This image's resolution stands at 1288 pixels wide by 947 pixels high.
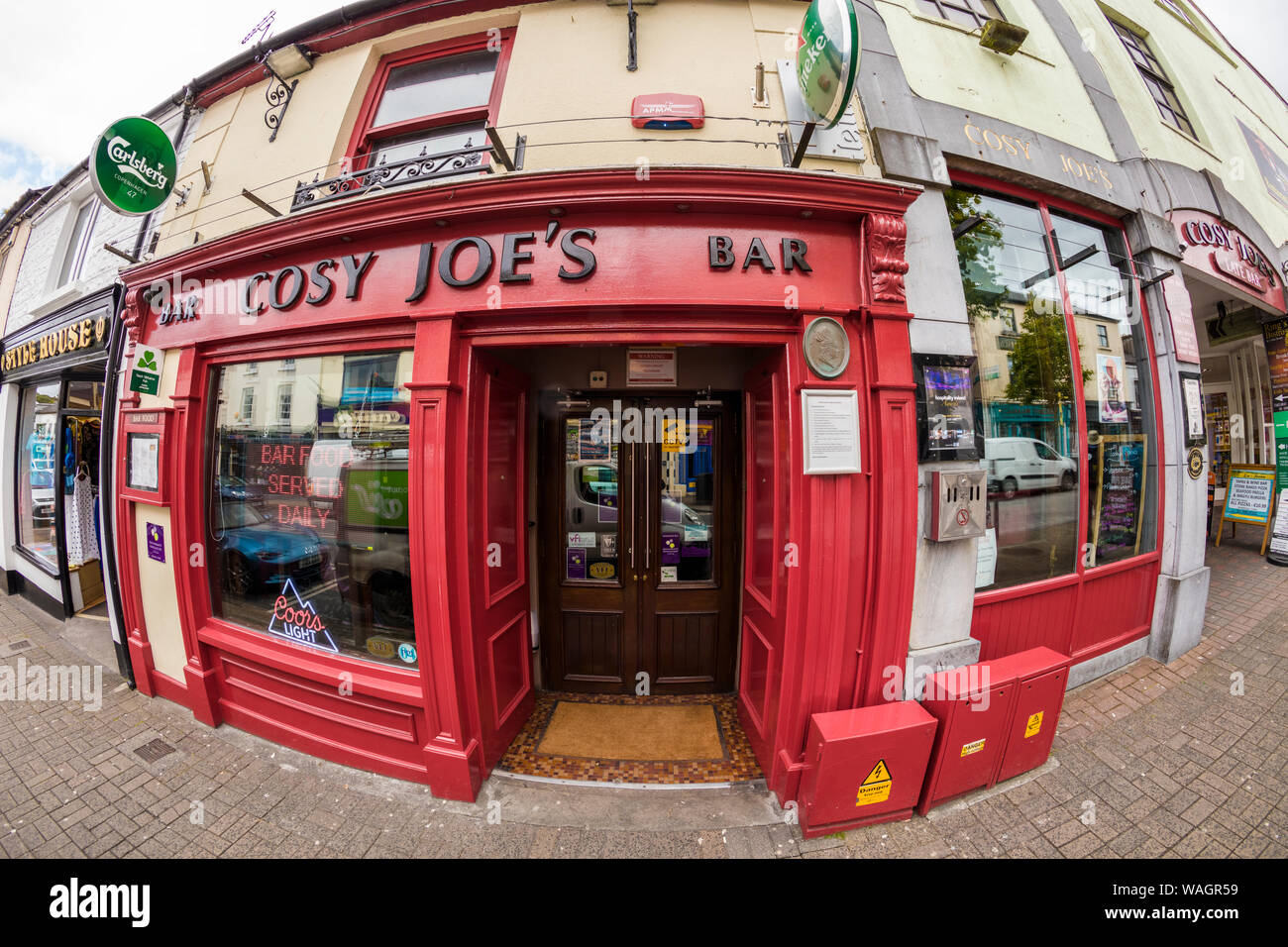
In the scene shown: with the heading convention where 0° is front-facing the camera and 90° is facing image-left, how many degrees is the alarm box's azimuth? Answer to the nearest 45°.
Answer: approximately 0°

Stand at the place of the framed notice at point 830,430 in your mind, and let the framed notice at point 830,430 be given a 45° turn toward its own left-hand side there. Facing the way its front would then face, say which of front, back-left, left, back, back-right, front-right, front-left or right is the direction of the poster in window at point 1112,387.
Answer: left

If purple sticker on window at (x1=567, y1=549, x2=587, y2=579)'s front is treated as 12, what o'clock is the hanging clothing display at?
The hanging clothing display is roughly at 4 o'clock from the purple sticker on window.

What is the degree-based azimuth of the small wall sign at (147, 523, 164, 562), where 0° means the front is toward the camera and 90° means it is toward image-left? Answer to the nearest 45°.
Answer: approximately 315°

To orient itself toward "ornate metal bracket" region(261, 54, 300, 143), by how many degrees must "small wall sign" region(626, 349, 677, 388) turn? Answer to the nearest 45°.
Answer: approximately 90° to its right

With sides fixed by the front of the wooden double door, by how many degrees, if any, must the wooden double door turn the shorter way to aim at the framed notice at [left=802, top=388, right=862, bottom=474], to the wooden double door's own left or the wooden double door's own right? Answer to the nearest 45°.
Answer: approximately 45° to the wooden double door's own left

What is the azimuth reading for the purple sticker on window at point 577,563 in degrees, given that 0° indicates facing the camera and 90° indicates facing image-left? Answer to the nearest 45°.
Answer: approximately 0°
